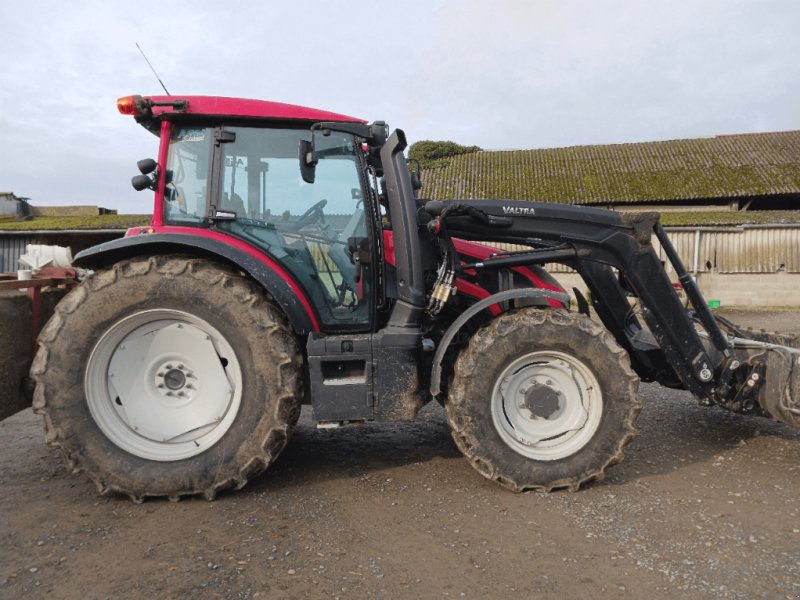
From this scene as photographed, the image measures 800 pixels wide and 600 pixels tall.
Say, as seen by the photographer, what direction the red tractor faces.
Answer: facing to the right of the viewer
